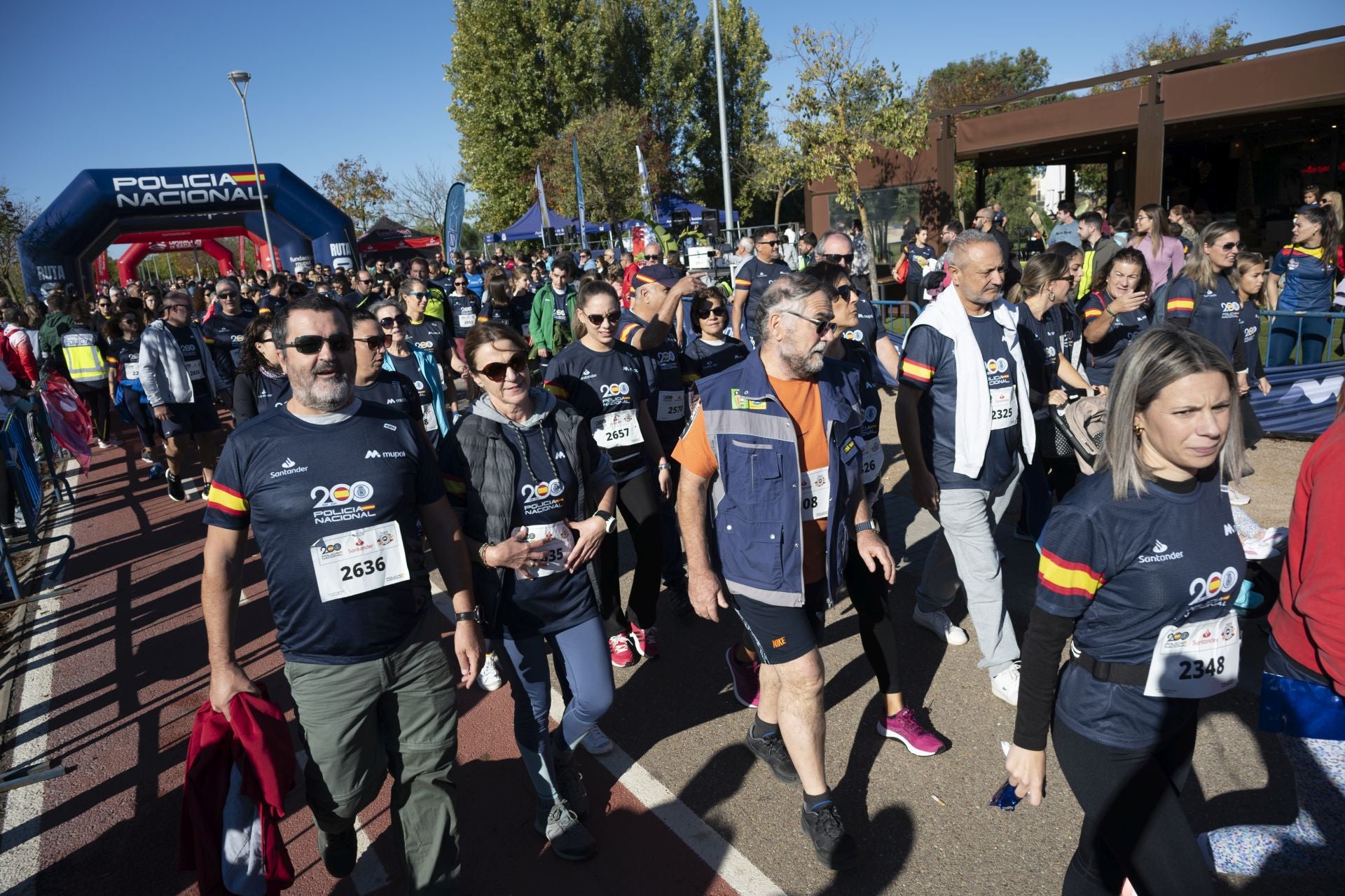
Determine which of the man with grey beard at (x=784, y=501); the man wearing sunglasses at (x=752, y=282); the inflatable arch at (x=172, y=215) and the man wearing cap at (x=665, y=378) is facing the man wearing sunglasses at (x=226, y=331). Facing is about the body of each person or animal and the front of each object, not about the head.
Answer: the inflatable arch

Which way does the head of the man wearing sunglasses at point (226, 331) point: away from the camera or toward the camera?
toward the camera

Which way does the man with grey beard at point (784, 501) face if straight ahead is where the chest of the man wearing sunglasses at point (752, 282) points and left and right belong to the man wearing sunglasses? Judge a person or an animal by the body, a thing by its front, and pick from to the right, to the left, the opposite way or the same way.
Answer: the same way

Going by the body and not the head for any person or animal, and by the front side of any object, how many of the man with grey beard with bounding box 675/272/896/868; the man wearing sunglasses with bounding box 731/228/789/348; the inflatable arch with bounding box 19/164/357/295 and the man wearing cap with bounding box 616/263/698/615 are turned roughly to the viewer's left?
0

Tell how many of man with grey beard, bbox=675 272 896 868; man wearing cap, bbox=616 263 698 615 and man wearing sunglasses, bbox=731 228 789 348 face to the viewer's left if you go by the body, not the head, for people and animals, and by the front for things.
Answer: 0

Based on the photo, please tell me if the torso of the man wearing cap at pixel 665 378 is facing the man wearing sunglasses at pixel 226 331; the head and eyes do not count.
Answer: no

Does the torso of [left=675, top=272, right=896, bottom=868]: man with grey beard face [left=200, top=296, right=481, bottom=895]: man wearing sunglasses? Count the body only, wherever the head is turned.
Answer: no

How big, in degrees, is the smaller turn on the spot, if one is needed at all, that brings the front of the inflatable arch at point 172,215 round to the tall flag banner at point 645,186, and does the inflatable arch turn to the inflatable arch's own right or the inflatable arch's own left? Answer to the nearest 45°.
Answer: approximately 45° to the inflatable arch's own left

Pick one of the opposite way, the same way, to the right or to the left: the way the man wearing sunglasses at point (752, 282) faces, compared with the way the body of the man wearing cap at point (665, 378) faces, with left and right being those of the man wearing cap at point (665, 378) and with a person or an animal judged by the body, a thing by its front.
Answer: the same way

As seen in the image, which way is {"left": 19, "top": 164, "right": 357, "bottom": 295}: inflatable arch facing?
toward the camera

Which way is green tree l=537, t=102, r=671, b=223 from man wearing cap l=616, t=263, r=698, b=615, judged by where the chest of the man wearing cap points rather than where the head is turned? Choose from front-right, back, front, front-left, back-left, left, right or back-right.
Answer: back-left

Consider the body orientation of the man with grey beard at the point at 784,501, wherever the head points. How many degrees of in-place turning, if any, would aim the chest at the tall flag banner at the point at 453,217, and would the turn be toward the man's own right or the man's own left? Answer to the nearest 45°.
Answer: approximately 180°

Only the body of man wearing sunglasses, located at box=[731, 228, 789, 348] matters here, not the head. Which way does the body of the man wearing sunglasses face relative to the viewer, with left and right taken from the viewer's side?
facing the viewer and to the right of the viewer

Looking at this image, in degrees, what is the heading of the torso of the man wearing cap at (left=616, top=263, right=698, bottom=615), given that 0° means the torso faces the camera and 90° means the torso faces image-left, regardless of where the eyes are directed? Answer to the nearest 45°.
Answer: approximately 315°

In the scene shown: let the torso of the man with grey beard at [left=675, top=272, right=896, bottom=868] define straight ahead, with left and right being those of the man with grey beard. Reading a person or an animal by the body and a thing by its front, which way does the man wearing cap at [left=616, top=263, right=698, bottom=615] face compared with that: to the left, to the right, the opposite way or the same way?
the same way

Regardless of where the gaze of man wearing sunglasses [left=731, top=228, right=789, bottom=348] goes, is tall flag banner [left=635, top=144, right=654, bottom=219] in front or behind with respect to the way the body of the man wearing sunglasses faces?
behind

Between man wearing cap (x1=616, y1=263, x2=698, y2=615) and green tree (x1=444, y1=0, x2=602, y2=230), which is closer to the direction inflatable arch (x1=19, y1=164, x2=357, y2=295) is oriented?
the man wearing cap

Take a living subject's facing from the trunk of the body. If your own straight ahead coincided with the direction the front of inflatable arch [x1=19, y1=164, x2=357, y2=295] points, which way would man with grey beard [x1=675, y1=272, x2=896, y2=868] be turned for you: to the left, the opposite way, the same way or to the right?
the same way
